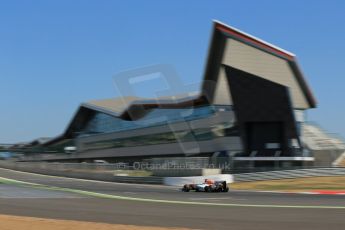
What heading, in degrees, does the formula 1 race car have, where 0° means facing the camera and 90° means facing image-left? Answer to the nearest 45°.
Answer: approximately 90°
